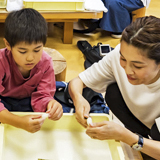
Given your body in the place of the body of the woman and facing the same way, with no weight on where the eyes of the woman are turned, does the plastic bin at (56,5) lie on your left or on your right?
on your right

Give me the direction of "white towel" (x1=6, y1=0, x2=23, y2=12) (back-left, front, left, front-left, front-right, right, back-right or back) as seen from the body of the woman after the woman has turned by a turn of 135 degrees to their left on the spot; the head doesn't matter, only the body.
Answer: back-left

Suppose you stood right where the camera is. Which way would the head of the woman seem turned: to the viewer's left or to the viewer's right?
to the viewer's left

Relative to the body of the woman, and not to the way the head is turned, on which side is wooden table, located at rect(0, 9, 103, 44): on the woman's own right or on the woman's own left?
on the woman's own right

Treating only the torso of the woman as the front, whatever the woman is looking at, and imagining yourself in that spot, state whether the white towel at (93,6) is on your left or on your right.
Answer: on your right

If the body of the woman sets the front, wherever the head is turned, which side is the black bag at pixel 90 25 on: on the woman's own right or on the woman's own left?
on the woman's own right
